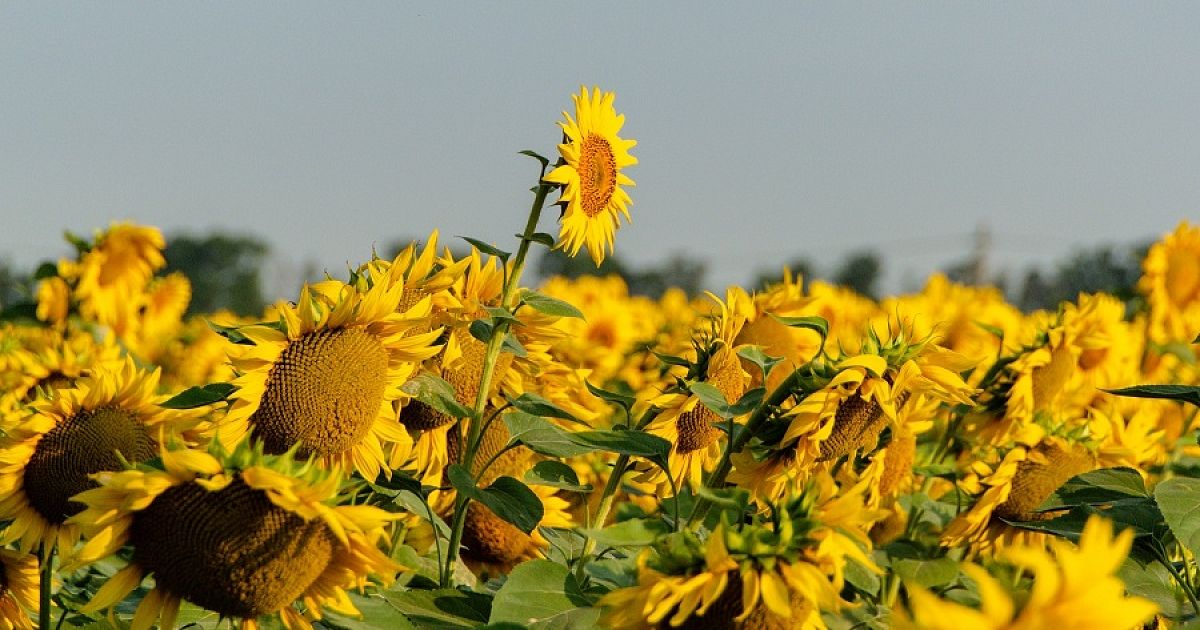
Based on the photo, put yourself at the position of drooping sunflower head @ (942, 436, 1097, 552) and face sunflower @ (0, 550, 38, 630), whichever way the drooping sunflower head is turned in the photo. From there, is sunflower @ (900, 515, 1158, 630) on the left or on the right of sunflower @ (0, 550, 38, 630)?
left

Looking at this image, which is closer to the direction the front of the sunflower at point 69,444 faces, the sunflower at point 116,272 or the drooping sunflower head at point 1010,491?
the drooping sunflower head

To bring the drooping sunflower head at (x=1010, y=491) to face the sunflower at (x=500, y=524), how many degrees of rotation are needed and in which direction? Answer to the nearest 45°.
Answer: approximately 90° to its right

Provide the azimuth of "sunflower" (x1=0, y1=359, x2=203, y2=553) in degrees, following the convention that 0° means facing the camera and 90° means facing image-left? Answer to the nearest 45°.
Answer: approximately 0°

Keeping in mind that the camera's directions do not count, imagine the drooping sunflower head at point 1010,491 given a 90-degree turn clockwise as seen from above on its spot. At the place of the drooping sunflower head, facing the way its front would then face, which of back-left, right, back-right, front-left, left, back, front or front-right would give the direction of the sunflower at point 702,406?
front

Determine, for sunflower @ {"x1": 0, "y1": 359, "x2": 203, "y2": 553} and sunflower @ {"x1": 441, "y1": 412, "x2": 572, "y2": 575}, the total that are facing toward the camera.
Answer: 2

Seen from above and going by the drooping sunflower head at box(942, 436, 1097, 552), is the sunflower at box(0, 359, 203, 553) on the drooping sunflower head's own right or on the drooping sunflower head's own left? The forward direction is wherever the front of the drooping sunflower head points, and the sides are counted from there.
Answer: on the drooping sunflower head's own right

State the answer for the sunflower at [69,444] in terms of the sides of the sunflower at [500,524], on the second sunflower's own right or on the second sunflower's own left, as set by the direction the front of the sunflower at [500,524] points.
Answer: on the second sunflower's own right

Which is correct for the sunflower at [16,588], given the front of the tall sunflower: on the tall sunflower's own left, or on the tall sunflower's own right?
on the tall sunflower's own right

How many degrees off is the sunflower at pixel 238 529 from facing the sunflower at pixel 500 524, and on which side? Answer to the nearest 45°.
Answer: approximately 135° to its left

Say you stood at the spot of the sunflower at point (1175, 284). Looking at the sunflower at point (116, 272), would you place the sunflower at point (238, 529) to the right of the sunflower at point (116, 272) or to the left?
left

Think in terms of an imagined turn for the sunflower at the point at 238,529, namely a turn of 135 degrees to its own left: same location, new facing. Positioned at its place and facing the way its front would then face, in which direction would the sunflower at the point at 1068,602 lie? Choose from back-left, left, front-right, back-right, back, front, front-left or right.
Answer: right

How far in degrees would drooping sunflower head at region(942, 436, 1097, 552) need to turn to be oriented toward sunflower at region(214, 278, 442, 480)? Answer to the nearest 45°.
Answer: approximately 90° to its right
